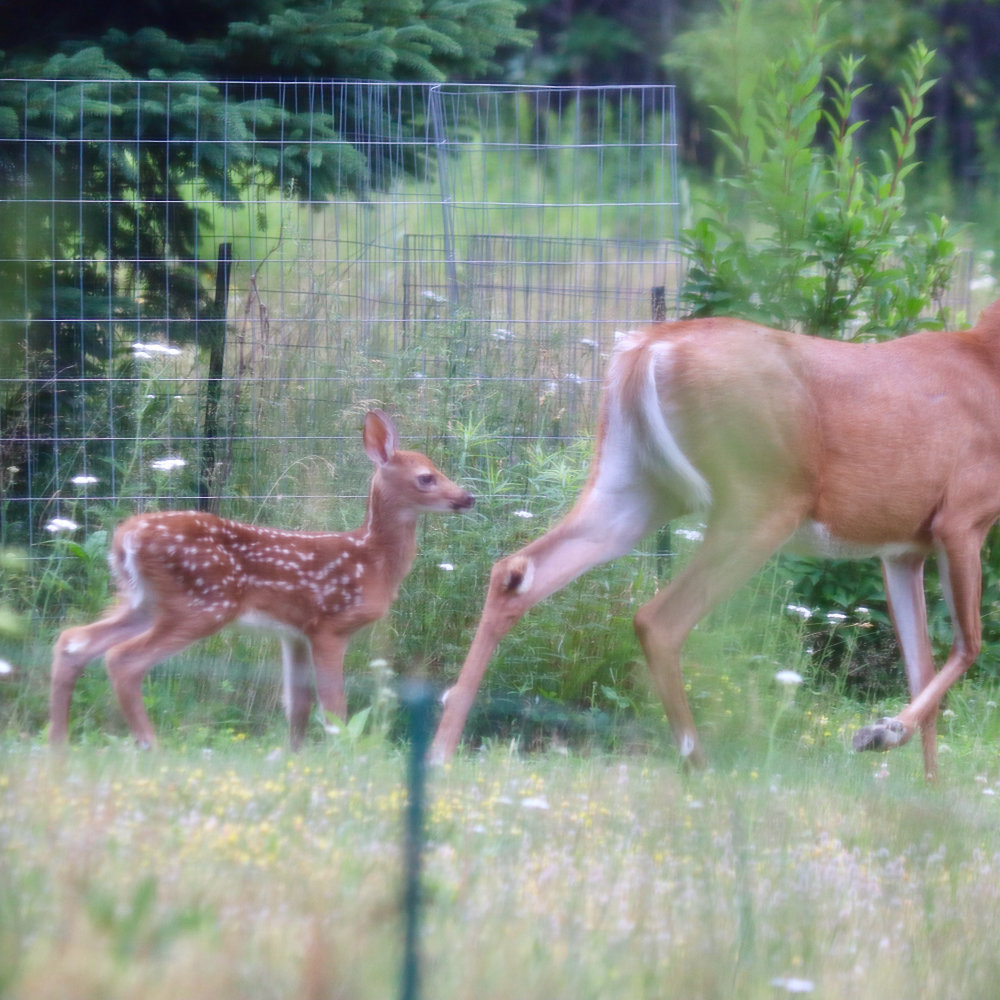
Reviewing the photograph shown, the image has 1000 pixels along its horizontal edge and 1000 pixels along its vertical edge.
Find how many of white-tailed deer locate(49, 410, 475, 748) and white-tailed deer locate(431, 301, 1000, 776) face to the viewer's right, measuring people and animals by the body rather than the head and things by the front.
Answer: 2

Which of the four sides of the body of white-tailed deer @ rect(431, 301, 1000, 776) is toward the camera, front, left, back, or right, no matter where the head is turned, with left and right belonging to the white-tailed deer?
right

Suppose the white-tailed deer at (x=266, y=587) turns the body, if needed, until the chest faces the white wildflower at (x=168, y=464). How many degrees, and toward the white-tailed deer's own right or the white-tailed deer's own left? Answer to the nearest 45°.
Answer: approximately 90° to the white-tailed deer's own left

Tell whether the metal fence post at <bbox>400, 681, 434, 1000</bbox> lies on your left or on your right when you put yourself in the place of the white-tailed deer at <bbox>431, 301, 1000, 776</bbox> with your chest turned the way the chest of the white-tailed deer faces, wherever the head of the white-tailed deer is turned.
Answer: on your right

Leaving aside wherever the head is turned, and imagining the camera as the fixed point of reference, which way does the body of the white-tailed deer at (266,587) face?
to the viewer's right

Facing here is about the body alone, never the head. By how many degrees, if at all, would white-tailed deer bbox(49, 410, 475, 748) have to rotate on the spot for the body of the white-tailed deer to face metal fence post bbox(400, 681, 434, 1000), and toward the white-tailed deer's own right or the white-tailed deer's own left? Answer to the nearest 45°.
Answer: approximately 90° to the white-tailed deer's own right

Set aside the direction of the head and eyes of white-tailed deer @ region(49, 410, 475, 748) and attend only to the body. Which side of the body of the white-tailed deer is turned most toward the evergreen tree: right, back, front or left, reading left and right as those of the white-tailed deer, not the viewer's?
left

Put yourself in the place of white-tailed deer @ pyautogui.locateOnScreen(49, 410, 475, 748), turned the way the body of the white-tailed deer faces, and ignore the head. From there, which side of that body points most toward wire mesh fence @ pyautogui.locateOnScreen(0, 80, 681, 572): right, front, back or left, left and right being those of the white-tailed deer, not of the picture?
left
